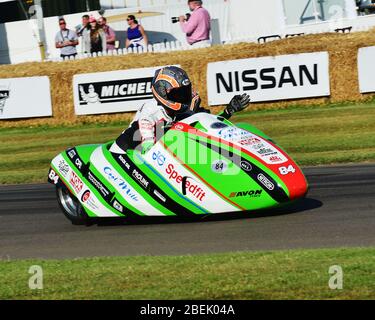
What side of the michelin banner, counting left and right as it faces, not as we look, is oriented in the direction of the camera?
front

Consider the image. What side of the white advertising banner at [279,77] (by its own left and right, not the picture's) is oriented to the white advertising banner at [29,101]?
right

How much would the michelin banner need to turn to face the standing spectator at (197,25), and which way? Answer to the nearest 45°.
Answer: approximately 90° to its left

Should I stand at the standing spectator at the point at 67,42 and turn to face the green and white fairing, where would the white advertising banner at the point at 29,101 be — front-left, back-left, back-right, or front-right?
front-right

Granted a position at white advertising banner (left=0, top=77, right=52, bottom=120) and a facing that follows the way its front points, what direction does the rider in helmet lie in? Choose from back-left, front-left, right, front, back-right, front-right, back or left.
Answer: front

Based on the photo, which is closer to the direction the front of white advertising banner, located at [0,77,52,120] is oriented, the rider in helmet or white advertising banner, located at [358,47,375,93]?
the rider in helmet

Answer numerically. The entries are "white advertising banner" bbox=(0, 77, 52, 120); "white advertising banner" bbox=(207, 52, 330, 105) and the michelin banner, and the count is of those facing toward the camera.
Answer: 3

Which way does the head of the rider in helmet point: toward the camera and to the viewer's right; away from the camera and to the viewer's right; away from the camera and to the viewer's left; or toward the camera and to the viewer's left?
toward the camera and to the viewer's right

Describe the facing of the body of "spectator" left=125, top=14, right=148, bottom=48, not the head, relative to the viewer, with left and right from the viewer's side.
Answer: facing the viewer and to the left of the viewer

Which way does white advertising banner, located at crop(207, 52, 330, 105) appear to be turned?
toward the camera

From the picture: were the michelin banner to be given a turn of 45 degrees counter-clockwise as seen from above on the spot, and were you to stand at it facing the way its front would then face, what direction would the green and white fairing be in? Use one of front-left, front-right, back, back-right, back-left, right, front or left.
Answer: front-right

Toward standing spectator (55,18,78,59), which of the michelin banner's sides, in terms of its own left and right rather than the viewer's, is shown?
back

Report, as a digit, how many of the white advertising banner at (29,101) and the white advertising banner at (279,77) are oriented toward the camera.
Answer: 2
